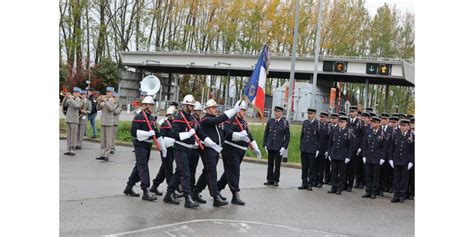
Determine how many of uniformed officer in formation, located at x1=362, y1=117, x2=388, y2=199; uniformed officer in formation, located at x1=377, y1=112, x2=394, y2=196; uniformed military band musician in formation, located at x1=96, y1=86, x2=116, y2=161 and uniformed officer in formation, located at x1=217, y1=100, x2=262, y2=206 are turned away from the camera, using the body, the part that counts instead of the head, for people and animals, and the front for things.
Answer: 0

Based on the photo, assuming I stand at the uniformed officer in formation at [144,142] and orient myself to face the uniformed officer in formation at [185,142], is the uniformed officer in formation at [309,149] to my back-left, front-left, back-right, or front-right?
front-left

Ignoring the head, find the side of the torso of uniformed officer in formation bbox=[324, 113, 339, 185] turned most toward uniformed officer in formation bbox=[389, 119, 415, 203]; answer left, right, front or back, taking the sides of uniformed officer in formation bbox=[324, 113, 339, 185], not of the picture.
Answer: left

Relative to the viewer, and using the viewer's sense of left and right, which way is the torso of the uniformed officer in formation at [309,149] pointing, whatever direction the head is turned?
facing the viewer and to the left of the viewer

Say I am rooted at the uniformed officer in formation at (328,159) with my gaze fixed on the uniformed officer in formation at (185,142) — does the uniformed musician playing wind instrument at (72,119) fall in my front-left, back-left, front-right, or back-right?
front-right

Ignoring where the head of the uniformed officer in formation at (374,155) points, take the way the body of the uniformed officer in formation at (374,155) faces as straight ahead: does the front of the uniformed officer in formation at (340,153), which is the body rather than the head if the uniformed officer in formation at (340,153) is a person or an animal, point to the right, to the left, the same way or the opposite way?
the same way

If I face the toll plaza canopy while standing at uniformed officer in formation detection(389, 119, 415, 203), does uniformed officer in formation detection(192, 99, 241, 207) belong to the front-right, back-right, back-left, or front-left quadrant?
back-left

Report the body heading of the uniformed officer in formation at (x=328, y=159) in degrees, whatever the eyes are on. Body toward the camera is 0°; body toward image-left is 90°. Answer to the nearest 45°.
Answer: approximately 45°

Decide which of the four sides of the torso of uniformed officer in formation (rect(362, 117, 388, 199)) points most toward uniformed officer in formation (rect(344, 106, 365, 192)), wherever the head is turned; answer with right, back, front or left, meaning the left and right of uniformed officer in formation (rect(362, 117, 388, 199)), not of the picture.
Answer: right
